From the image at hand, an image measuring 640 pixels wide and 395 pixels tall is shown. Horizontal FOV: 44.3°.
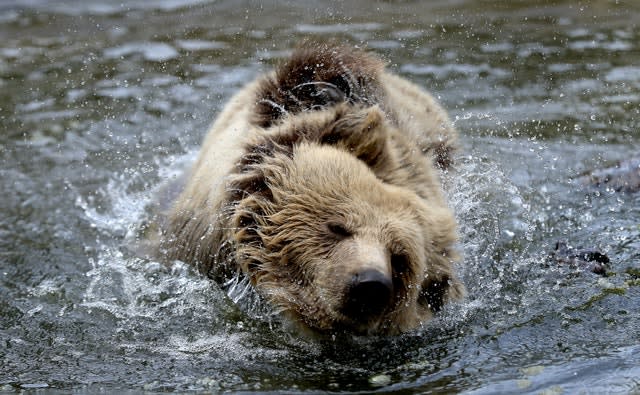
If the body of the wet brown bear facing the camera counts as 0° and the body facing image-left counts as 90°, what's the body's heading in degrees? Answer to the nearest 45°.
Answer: approximately 0°
